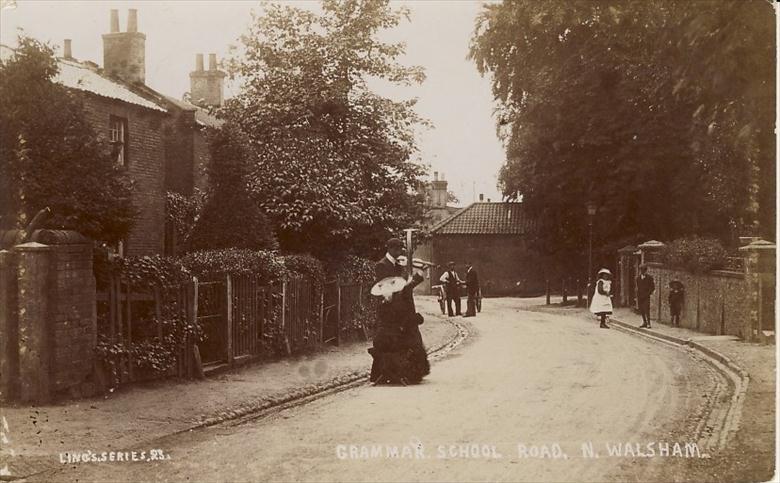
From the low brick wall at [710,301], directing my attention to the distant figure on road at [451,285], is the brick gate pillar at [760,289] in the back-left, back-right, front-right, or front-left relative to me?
back-left

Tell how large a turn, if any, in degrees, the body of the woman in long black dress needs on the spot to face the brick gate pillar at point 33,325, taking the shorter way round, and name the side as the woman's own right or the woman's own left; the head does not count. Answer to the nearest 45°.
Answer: approximately 90° to the woman's own right

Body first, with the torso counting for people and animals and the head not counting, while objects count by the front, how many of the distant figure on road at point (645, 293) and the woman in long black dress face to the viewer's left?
0

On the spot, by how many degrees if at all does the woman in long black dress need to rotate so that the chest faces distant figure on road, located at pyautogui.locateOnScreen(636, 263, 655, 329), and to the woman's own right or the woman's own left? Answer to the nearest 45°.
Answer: approximately 90° to the woman's own left

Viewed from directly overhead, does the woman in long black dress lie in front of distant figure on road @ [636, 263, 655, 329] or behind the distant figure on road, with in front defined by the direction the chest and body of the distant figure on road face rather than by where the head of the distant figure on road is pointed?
in front

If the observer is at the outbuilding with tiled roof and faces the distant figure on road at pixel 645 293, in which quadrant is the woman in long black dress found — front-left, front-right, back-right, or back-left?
front-right

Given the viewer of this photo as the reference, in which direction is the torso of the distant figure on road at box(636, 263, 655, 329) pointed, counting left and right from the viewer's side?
facing the viewer

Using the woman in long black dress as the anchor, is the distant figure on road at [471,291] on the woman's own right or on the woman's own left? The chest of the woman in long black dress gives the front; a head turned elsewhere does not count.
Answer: on the woman's own left

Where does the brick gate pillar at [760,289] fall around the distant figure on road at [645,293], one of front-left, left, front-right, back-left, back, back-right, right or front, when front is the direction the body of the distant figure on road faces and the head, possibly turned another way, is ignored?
front

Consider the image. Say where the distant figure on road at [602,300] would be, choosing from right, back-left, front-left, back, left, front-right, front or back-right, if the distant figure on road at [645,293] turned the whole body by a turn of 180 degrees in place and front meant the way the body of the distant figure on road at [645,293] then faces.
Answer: left

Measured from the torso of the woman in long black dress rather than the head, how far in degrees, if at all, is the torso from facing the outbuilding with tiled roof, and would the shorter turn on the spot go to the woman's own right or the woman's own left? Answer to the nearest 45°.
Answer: approximately 135° to the woman's own left

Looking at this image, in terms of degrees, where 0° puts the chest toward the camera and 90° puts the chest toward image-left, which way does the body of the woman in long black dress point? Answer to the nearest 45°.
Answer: approximately 315°

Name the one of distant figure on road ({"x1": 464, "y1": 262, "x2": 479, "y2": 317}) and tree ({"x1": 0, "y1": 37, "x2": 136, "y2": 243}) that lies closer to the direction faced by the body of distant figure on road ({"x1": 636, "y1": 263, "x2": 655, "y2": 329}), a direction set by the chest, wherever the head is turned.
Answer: the tree

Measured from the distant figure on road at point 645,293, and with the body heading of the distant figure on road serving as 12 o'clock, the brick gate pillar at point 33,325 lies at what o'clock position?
The brick gate pillar is roughly at 1 o'clock from the distant figure on road.

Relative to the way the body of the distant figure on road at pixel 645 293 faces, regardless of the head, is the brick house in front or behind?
in front
